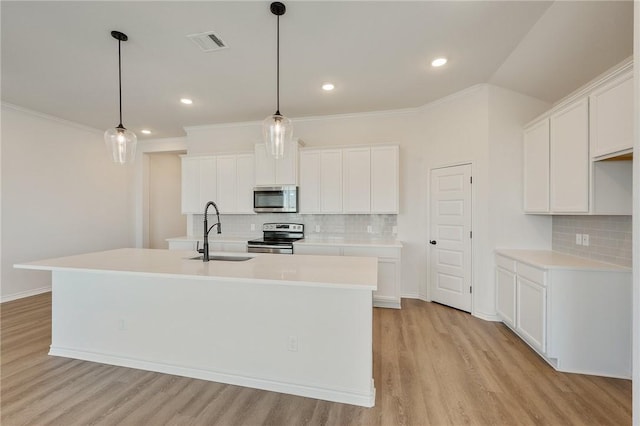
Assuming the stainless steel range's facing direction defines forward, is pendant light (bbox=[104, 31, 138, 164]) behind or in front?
in front

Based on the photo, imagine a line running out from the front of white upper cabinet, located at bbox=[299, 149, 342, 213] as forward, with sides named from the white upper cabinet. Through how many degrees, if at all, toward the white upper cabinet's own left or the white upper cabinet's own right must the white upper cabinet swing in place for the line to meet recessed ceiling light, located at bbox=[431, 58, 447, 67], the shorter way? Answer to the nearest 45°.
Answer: approximately 45° to the white upper cabinet's own left

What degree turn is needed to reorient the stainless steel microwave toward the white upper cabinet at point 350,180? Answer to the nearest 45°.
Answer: approximately 90° to its left

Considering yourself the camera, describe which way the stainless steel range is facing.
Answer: facing the viewer

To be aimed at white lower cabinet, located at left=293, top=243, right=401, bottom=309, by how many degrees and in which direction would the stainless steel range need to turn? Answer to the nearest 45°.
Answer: approximately 45° to its left

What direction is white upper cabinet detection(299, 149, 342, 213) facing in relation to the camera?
toward the camera

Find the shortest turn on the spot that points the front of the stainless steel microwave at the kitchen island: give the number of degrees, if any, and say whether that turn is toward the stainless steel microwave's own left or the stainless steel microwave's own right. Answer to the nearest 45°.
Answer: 0° — it already faces it

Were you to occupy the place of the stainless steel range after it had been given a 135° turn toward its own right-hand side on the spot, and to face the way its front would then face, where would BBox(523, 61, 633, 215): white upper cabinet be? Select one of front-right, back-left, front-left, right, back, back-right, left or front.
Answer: back

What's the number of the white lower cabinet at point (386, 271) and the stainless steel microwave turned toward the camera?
2

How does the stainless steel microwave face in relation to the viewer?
toward the camera

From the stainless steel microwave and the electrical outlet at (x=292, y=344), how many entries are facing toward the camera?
2

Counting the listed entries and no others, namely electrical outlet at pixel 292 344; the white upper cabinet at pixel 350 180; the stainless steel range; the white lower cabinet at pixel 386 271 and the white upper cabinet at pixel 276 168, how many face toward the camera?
5

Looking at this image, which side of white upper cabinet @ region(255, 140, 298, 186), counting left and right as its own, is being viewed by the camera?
front

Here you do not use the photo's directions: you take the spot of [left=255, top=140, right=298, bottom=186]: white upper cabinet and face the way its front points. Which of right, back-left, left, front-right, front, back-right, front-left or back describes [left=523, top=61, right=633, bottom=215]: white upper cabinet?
front-left

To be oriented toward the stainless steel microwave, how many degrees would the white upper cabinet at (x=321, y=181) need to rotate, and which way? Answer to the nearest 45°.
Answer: approximately 90° to its right

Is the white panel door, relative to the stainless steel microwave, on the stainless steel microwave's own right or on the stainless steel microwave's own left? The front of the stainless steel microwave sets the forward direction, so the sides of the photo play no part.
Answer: on the stainless steel microwave's own left
